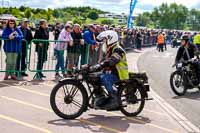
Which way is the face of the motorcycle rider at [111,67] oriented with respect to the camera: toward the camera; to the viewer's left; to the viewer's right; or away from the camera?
to the viewer's left

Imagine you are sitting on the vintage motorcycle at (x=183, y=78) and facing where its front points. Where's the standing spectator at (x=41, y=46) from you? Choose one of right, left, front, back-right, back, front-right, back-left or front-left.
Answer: front-right

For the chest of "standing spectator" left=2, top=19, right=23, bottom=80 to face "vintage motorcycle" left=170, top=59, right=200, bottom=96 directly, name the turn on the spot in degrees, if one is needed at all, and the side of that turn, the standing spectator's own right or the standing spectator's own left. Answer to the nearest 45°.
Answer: approximately 90° to the standing spectator's own left

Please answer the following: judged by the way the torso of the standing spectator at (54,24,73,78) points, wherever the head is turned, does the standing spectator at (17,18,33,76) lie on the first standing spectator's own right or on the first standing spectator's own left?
on the first standing spectator's own right

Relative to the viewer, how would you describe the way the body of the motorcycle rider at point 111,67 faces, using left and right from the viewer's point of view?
facing to the left of the viewer

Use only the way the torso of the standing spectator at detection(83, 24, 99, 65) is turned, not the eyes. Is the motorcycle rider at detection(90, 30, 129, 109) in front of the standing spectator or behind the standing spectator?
in front

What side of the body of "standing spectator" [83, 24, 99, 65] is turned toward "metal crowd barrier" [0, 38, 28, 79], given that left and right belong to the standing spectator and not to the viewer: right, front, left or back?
right

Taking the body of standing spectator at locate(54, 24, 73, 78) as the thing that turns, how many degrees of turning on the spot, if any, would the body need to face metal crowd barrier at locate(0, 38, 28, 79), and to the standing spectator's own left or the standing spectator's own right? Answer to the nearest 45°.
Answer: approximately 90° to the standing spectator's own right

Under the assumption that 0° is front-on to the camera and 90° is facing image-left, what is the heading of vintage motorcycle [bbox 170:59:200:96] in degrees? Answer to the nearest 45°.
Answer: approximately 45°

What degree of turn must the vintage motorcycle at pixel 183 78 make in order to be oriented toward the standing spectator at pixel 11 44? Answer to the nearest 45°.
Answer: approximately 45° to its right

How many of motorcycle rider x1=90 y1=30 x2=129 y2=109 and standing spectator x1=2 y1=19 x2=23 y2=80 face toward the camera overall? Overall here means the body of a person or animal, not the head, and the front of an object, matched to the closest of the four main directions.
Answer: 1
